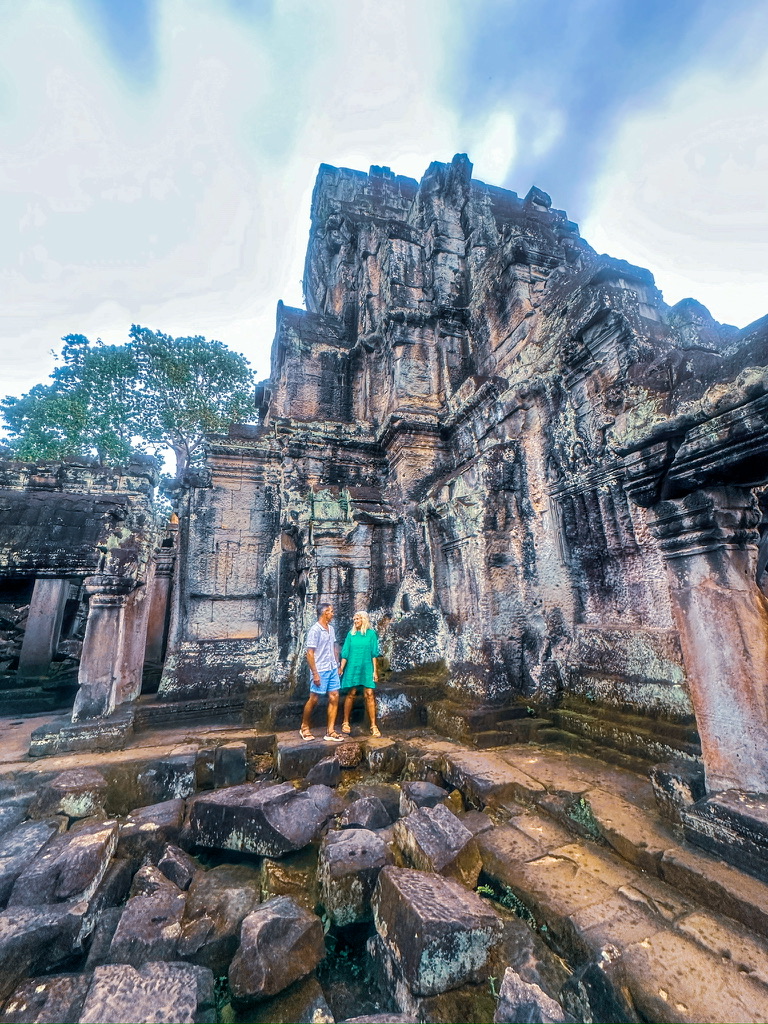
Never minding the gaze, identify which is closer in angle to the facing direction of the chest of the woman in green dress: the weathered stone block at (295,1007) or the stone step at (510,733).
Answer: the weathered stone block

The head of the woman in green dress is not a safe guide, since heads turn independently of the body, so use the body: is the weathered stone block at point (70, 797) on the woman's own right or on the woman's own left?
on the woman's own right

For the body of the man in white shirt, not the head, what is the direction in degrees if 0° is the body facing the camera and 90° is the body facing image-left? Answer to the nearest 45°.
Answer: approximately 315°

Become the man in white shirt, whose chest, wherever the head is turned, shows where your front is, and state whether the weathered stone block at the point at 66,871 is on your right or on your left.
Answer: on your right

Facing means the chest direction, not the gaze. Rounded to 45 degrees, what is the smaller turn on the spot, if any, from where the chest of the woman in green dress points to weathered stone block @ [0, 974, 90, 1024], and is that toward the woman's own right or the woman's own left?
approximately 45° to the woman's own right

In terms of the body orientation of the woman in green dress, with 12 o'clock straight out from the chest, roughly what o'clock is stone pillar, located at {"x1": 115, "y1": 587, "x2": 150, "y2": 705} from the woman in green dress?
The stone pillar is roughly at 3 o'clock from the woman in green dress.

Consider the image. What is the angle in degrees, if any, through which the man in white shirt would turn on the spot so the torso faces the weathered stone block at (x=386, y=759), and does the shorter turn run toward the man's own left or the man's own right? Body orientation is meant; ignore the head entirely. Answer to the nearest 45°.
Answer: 0° — they already face it

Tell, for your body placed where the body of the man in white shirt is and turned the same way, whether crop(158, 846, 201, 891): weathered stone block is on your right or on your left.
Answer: on your right

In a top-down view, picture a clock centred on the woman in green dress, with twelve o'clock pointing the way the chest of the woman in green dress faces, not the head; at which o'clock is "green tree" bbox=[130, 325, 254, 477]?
The green tree is roughly at 5 o'clock from the woman in green dress.

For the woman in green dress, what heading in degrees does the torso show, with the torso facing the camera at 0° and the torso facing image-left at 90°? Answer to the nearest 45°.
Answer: approximately 0°

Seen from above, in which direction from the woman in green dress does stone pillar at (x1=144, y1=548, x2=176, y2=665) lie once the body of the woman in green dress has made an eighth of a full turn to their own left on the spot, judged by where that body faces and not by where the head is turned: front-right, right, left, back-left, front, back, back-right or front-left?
back
